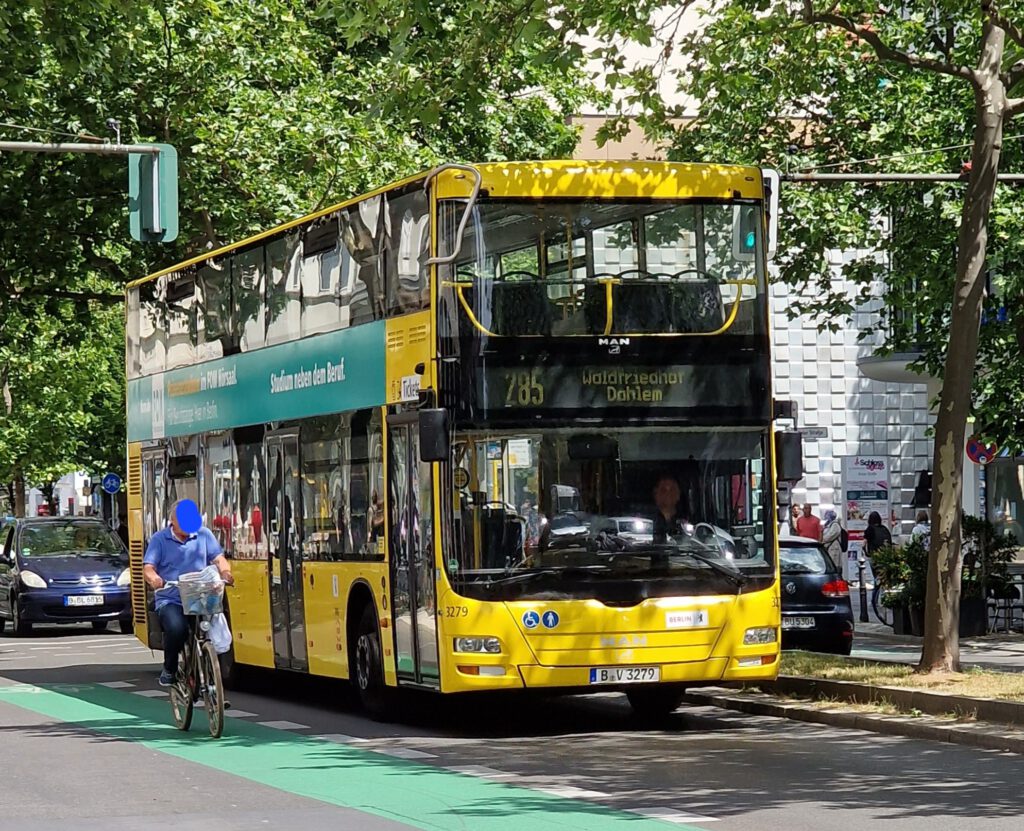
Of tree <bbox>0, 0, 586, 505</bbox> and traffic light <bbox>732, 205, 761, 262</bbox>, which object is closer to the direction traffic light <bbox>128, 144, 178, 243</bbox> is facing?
the tree

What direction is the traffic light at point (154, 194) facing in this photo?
away from the camera

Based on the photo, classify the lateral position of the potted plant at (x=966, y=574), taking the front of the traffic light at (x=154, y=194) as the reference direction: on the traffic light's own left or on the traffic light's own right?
on the traffic light's own right

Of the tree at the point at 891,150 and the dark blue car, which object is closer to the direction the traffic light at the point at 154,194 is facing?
the dark blue car

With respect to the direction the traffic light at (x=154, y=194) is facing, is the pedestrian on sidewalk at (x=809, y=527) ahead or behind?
ahead

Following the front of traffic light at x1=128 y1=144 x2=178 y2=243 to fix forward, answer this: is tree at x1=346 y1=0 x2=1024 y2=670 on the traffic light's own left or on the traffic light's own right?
on the traffic light's own right
